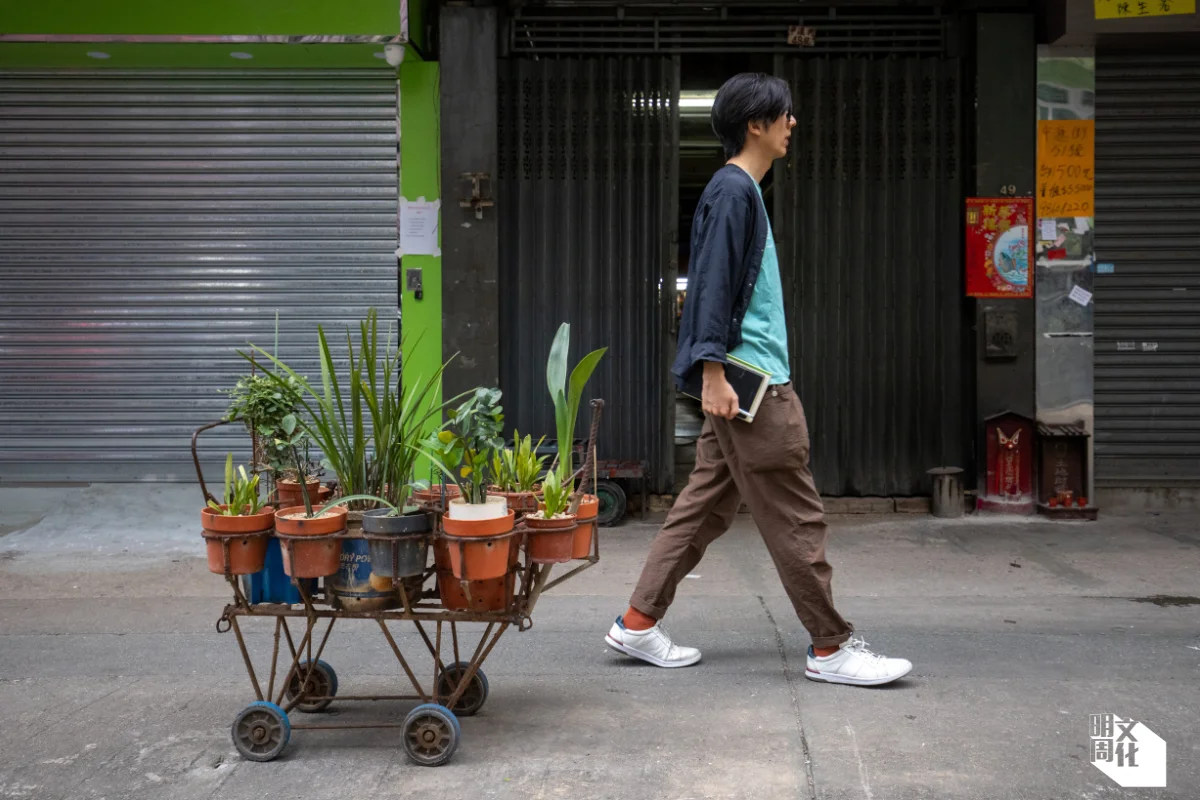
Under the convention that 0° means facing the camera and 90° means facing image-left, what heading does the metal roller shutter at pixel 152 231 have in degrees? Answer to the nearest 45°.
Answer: approximately 0°

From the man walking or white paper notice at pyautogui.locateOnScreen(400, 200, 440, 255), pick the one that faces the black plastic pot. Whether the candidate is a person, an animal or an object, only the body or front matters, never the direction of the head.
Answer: the white paper notice

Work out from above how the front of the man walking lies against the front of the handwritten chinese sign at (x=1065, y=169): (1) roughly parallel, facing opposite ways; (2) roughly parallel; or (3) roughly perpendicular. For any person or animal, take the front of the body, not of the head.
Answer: roughly perpendicular

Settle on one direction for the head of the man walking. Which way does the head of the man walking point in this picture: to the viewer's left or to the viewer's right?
to the viewer's right

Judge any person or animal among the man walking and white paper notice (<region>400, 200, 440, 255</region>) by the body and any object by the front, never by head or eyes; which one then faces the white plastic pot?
the white paper notice

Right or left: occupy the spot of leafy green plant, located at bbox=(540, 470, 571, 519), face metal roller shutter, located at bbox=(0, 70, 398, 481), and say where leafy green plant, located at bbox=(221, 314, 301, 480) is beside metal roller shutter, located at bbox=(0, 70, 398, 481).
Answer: left

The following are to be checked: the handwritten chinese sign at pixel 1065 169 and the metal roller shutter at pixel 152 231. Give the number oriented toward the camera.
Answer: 2

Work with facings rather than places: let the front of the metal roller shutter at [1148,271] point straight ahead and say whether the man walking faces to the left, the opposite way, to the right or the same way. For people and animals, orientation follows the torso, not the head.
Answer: to the left
